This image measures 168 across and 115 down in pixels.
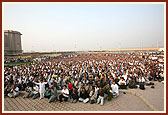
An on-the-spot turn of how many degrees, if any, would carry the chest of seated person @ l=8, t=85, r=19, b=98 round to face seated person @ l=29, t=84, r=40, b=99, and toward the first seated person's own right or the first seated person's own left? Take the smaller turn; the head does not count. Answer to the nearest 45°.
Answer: approximately 90° to the first seated person's own left

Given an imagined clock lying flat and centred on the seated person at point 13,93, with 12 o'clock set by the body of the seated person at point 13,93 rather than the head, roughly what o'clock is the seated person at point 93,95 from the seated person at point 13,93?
the seated person at point 93,95 is roughly at 9 o'clock from the seated person at point 13,93.

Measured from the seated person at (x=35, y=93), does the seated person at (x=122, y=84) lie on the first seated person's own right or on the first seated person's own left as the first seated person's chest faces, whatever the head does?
on the first seated person's own left

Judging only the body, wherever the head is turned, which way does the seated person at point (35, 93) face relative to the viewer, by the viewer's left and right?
facing the viewer and to the left of the viewer

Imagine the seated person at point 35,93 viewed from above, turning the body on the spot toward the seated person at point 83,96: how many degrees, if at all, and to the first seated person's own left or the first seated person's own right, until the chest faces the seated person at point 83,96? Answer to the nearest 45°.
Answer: approximately 90° to the first seated person's own left

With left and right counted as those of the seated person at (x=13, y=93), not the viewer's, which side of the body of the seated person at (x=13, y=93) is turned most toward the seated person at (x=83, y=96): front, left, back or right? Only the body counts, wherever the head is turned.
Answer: left

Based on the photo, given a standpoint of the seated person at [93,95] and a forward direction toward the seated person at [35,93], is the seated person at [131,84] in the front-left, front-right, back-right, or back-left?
back-right

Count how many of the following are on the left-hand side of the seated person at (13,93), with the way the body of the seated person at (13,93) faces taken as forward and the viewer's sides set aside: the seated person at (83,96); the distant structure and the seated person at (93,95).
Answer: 2

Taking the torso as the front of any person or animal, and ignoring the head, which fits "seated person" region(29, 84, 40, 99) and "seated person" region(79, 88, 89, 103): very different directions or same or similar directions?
same or similar directions

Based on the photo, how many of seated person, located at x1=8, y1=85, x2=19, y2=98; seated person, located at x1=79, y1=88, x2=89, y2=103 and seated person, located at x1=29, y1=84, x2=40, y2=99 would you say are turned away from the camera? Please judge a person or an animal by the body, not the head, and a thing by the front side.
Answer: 0

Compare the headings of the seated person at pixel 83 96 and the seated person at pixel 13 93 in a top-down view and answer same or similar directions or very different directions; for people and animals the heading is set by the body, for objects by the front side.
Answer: same or similar directions

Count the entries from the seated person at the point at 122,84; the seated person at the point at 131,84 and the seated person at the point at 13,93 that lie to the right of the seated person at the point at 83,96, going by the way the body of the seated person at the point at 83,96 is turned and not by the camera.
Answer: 1

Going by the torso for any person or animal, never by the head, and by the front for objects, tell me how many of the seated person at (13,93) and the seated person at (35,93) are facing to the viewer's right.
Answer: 0

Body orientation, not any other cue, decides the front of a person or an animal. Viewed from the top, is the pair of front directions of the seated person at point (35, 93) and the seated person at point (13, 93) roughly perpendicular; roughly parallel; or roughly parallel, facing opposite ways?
roughly parallel

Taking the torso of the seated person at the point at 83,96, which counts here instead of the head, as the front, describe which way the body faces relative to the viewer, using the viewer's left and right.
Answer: facing the viewer

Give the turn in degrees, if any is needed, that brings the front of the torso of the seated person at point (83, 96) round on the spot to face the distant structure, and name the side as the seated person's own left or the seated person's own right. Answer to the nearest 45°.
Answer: approximately 135° to the seated person's own right

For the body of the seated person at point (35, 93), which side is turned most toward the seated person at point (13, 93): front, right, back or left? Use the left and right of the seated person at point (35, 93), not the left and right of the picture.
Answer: right
